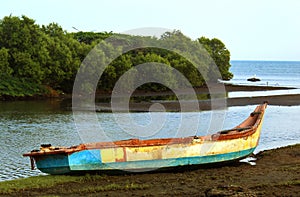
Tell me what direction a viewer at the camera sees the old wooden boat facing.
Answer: facing to the right of the viewer
